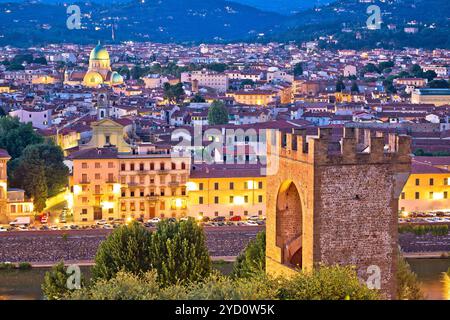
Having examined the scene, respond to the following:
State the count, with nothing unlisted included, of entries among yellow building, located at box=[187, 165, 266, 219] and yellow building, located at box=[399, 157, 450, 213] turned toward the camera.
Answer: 2

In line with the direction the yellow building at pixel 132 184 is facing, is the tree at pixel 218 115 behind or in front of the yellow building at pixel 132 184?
behind

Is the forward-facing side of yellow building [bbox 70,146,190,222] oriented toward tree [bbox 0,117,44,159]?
no

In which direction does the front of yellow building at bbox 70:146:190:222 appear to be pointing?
toward the camera

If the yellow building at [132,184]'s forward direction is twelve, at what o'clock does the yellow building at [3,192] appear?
the yellow building at [3,192] is roughly at 3 o'clock from the yellow building at [132,184].

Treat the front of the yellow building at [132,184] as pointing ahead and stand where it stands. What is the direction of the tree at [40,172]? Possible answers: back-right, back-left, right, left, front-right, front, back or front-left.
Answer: back-right

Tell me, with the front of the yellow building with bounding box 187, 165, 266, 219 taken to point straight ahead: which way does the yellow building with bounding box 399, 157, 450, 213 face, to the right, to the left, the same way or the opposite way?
the same way

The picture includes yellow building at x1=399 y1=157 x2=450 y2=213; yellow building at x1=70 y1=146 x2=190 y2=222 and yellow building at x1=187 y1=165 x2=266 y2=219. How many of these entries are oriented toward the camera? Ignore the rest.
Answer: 3

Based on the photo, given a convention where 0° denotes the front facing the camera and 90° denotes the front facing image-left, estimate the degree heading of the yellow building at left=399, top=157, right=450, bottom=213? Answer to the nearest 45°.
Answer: approximately 0°

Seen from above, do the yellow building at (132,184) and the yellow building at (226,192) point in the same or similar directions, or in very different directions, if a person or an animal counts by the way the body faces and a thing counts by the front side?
same or similar directions

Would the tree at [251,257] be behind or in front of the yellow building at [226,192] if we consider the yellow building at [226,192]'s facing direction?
in front

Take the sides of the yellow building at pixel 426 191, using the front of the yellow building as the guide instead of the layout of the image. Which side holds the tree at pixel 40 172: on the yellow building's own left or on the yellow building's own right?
on the yellow building's own right

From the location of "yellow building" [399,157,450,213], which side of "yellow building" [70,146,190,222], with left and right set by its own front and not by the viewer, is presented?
left

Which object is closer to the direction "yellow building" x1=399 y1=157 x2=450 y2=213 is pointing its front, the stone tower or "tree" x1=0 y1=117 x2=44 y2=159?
the stone tower

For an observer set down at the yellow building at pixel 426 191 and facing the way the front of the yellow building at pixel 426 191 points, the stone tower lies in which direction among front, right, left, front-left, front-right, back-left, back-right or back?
front

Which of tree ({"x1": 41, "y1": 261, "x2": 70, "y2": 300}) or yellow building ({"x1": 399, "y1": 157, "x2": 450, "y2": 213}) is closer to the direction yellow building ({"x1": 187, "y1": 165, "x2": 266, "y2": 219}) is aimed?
the tree

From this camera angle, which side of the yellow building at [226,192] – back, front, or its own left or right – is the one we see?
front

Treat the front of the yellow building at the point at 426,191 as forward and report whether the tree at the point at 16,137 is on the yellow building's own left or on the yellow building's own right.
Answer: on the yellow building's own right

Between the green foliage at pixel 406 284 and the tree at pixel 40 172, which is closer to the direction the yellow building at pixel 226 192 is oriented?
the green foliage
